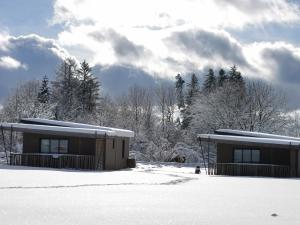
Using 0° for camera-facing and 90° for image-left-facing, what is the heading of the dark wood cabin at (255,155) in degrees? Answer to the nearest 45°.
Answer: approximately 0°

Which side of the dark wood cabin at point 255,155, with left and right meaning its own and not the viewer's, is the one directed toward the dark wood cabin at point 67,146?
right
